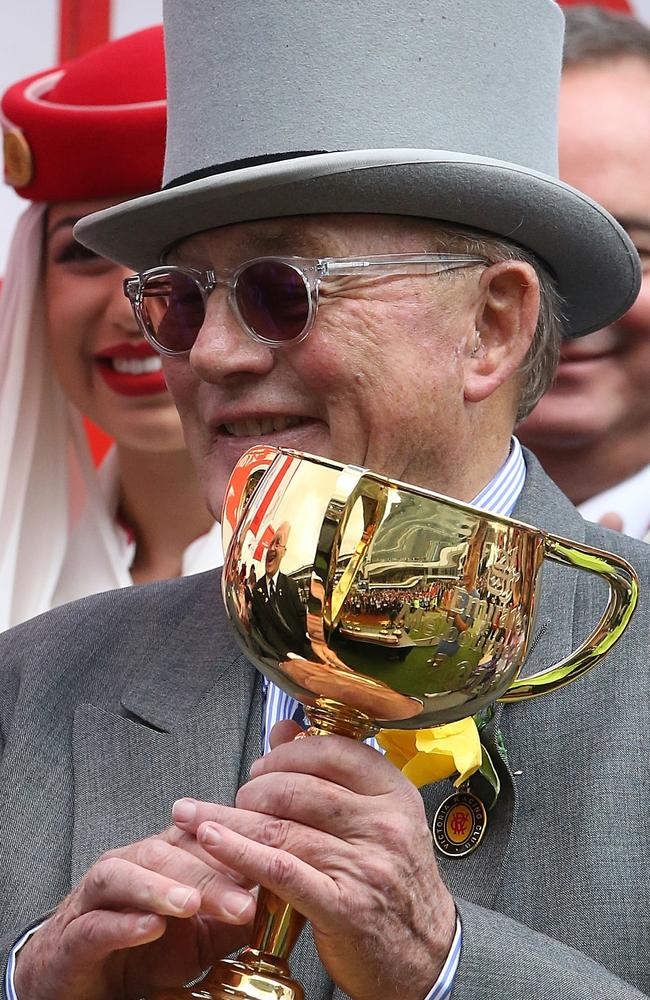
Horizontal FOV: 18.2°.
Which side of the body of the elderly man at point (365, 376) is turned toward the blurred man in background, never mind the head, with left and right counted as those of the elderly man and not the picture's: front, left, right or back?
back

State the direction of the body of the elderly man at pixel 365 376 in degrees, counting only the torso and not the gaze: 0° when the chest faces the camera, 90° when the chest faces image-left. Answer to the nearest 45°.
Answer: approximately 45°
